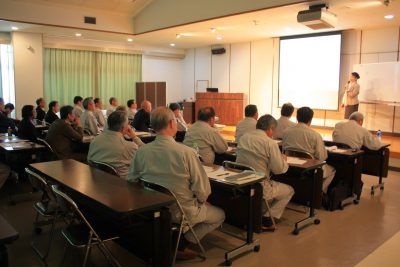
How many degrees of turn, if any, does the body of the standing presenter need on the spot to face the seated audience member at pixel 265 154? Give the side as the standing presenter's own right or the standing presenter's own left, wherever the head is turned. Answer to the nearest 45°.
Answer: approximately 45° to the standing presenter's own left

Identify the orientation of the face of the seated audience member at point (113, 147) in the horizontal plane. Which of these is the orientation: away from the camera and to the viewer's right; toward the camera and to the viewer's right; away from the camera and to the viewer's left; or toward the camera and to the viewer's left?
away from the camera and to the viewer's right

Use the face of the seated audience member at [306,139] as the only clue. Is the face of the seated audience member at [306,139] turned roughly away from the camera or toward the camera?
away from the camera

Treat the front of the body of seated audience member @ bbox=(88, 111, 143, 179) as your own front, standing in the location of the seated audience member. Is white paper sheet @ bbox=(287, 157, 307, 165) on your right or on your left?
on your right

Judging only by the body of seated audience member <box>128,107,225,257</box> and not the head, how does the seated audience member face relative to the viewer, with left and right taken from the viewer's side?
facing away from the viewer and to the right of the viewer

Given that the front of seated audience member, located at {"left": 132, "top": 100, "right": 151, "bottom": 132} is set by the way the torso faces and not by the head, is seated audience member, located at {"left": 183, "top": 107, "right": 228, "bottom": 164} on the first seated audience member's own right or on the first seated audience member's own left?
on the first seated audience member's own right

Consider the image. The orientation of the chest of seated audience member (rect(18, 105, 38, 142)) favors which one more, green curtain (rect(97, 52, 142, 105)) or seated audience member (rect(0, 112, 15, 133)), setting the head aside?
the green curtain

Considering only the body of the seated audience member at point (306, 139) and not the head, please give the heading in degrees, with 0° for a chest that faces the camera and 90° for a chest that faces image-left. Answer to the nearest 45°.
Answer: approximately 225°
